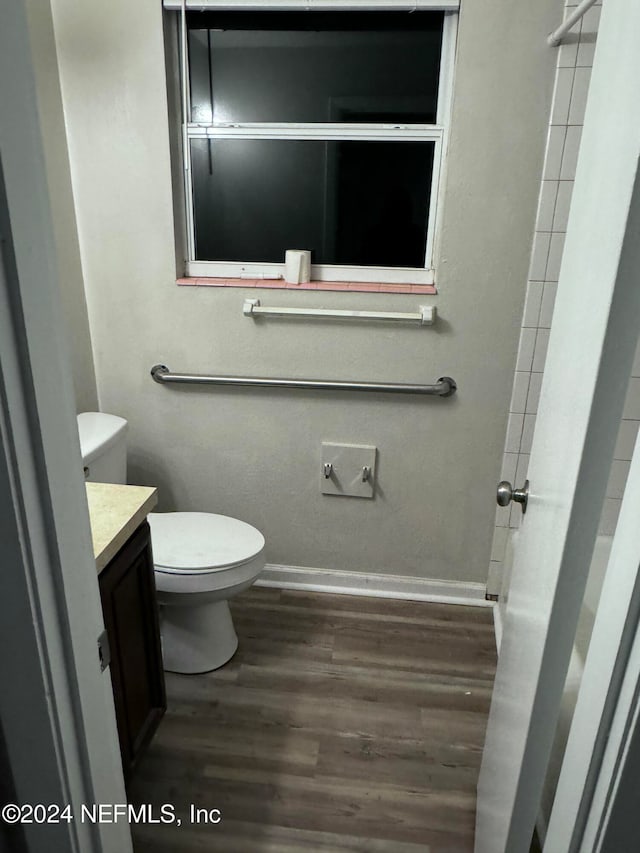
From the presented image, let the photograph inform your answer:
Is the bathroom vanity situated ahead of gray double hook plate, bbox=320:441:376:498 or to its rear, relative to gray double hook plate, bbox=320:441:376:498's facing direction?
ahead

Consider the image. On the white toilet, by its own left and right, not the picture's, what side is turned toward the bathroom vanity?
right

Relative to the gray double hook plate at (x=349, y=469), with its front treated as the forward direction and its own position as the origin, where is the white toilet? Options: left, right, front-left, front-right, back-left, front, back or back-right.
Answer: front-right

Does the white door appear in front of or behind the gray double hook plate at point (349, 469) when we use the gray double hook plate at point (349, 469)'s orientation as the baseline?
in front

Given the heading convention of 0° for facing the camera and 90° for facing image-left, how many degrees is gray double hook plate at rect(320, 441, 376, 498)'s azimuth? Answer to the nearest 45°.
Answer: approximately 0°

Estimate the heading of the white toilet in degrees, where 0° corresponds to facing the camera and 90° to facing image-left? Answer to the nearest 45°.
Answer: approximately 270°

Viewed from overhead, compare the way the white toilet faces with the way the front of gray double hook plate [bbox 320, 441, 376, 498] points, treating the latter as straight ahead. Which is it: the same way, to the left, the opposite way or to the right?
to the left
